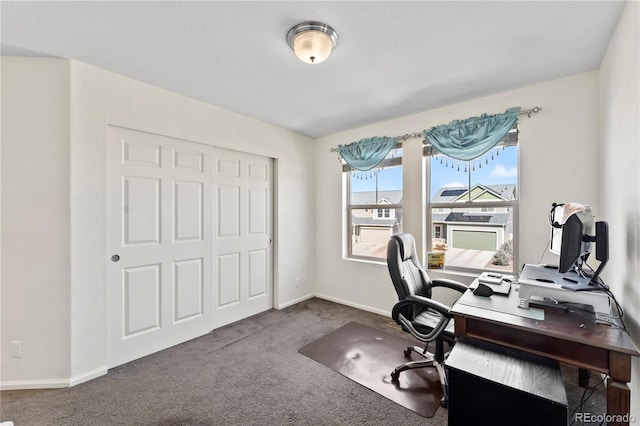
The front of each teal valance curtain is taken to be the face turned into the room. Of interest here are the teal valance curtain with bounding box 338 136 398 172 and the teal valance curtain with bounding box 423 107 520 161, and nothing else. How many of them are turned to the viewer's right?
0

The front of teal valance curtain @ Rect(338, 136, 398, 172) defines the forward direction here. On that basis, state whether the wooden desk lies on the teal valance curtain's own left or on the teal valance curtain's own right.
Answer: on the teal valance curtain's own left

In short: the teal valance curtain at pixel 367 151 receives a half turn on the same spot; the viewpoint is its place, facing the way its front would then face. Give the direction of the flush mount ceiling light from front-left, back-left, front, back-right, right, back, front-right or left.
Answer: back-right

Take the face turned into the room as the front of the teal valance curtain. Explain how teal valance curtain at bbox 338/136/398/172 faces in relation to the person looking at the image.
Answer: facing the viewer and to the left of the viewer

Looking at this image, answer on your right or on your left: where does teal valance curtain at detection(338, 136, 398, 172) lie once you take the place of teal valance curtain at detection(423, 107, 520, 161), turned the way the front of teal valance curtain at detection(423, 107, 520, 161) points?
on your right

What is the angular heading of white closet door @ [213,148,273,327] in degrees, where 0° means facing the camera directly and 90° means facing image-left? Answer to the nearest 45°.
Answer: approximately 315°

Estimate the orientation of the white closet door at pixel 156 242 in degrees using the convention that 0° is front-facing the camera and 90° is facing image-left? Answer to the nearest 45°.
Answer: approximately 315°

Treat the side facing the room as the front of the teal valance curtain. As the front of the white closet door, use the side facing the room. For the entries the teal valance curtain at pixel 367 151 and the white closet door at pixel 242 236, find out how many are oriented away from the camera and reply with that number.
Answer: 0

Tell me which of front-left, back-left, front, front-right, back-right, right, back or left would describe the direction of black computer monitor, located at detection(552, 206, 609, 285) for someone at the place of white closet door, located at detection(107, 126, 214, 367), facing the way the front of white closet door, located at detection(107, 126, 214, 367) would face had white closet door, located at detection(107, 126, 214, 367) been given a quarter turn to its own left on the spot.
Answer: right

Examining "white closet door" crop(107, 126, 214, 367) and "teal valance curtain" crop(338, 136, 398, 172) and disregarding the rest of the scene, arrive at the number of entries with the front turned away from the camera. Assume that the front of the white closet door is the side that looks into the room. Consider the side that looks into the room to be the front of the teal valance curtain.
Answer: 0

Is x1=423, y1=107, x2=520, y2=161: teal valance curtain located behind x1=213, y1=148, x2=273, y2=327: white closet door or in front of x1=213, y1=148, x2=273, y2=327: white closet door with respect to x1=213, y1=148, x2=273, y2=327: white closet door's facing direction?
in front

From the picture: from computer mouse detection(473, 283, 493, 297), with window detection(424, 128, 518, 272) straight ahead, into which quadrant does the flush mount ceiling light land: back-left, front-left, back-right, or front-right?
back-left

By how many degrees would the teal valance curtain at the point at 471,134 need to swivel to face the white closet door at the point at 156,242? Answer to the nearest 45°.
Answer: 0° — it already faces it

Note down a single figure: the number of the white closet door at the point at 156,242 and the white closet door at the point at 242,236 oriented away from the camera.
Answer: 0
